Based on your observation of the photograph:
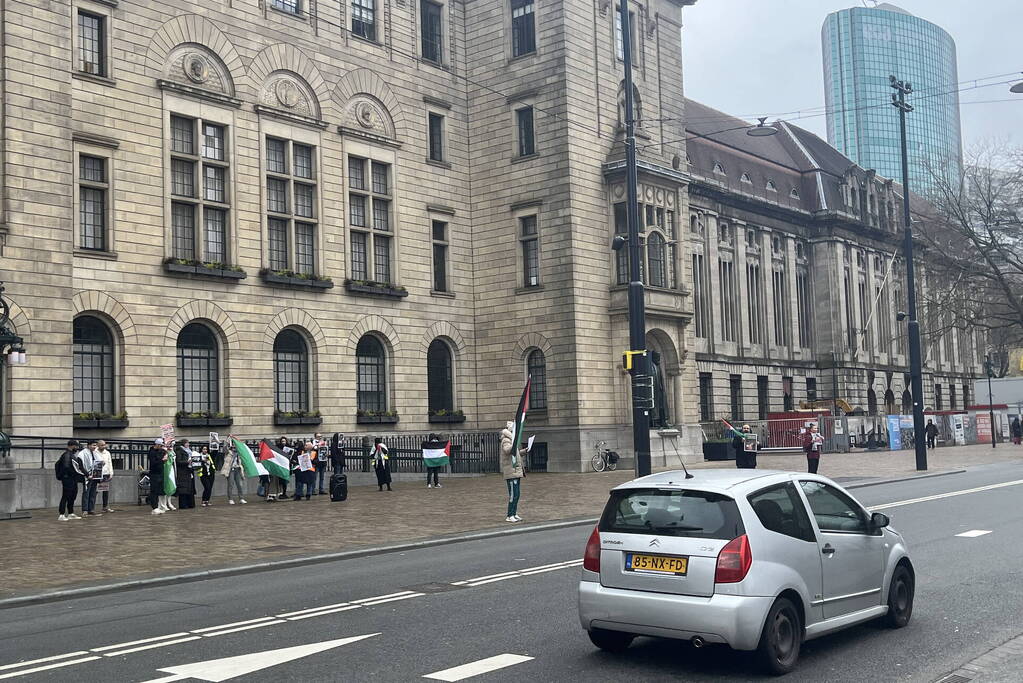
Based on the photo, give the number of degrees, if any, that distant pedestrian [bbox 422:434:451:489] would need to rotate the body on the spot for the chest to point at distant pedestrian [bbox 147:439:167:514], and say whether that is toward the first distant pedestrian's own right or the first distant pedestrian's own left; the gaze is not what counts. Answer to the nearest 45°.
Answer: approximately 45° to the first distant pedestrian's own right

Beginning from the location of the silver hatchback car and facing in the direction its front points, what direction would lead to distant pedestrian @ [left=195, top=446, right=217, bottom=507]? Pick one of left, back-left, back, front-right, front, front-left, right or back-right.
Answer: left

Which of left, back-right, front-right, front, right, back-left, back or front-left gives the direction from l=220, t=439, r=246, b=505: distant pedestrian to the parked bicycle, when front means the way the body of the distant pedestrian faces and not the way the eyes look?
left

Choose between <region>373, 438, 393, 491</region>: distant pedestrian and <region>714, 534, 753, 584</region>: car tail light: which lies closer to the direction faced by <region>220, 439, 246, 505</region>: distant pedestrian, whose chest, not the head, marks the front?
the car tail light

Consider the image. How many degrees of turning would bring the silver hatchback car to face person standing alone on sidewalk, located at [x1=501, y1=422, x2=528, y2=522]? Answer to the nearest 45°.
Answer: approximately 45° to its left

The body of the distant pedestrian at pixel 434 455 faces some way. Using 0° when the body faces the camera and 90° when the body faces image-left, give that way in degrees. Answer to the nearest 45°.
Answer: approximately 0°

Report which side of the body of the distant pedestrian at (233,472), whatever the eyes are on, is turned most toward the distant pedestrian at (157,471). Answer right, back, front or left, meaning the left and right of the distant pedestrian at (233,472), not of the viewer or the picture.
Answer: right

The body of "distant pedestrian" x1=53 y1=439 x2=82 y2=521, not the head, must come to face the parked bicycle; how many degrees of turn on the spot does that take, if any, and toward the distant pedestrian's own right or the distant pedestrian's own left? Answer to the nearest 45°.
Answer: approximately 45° to the distant pedestrian's own left

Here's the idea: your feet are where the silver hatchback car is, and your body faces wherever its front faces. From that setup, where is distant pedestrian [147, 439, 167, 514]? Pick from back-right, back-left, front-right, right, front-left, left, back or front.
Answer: left
